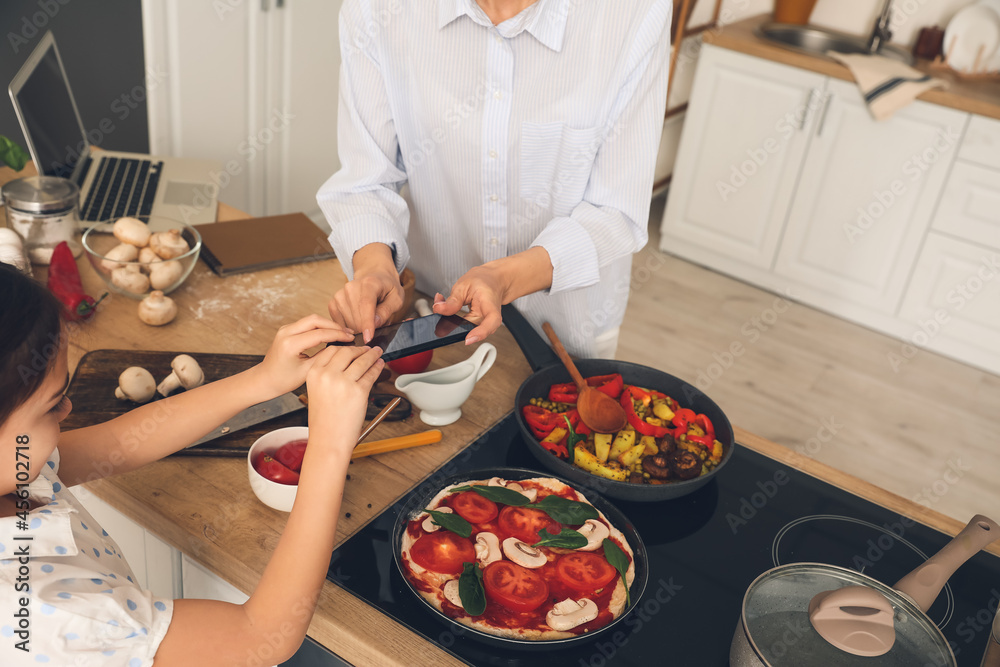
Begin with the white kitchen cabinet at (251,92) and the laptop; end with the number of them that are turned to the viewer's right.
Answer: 1

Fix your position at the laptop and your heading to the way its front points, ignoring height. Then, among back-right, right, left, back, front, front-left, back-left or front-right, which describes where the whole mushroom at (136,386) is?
right

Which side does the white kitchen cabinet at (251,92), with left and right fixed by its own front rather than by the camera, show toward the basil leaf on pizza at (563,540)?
front

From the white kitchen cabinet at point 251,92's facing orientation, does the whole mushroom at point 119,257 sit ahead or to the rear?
ahead

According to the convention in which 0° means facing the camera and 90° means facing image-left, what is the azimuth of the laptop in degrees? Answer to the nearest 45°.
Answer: approximately 270°

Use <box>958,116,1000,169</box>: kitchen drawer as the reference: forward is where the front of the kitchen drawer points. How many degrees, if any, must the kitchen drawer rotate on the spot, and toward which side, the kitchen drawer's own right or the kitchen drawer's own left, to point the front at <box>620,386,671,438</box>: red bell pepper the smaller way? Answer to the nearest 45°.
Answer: approximately 45° to the kitchen drawer's own left

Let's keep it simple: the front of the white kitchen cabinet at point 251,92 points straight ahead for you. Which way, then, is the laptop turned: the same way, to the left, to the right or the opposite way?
to the left

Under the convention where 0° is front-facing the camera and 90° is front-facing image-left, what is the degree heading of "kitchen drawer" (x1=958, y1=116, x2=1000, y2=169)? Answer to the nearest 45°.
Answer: approximately 45°

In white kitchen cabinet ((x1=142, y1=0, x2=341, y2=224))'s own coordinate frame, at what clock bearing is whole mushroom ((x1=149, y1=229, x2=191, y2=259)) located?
The whole mushroom is roughly at 12 o'clock from the white kitchen cabinet.

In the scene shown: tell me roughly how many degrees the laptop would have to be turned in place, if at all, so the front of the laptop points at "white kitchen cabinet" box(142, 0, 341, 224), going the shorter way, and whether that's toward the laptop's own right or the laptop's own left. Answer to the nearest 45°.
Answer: approximately 45° to the laptop's own left

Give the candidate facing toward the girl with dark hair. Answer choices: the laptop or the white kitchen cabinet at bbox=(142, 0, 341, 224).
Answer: the white kitchen cabinet

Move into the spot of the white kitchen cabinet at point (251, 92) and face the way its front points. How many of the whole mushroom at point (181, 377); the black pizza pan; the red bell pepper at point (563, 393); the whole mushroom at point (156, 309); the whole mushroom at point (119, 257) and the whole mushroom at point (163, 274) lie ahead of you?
6

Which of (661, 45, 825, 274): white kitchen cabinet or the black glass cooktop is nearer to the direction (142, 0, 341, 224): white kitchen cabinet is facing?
the black glass cooktop

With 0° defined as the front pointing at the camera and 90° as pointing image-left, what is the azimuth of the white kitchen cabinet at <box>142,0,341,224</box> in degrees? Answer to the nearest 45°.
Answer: approximately 0°
